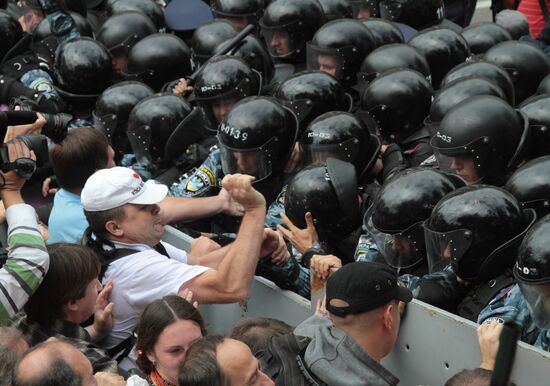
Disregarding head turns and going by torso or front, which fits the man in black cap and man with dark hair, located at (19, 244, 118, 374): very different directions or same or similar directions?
same or similar directions

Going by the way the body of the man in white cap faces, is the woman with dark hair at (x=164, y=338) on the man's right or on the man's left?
on the man's right

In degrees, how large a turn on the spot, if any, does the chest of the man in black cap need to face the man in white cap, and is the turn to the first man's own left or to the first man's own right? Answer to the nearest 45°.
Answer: approximately 90° to the first man's own left

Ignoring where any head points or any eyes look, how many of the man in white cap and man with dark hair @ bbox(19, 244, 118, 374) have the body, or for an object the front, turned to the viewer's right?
2

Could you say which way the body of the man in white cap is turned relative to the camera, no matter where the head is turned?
to the viewer's right

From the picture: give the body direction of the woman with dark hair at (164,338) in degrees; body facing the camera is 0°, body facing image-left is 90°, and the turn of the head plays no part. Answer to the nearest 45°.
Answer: approximately 315°

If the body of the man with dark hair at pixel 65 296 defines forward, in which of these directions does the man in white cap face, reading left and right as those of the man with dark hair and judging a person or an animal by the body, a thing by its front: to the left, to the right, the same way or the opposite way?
the same way

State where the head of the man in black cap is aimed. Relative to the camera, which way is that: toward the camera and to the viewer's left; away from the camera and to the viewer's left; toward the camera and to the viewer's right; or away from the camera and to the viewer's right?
away from the camera and to the viewer's right

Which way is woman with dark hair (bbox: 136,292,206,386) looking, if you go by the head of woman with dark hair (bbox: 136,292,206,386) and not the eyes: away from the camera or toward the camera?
toward the camera

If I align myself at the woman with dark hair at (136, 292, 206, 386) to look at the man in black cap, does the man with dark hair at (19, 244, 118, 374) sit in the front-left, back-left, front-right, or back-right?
back-left

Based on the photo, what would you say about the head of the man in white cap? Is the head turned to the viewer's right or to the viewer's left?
to the viewer's right

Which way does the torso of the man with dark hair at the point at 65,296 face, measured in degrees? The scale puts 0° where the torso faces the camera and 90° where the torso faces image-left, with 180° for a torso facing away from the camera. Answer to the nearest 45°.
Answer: approximately 270°

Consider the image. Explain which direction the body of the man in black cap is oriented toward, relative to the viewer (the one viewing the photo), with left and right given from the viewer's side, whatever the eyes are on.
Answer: facing away from the viewer and to the right of the viewer
